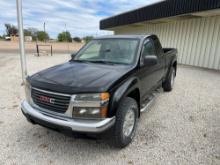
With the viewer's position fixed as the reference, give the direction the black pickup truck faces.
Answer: facing the viewer and to the left of the viewer

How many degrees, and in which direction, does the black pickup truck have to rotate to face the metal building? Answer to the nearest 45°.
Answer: approximately 180°
